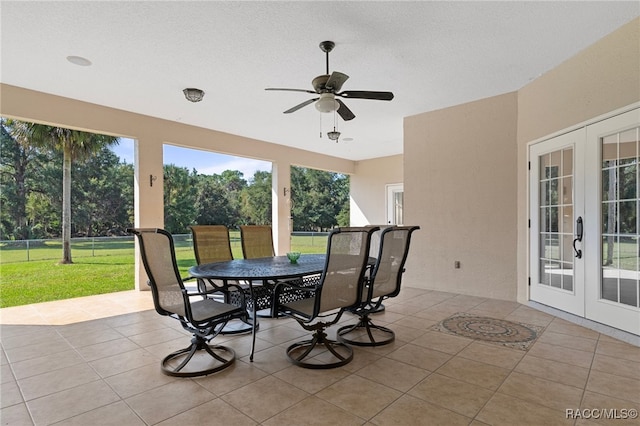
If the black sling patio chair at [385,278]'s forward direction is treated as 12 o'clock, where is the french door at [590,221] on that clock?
The french door is roughly at 4 o'clock from the black sling patio chair.

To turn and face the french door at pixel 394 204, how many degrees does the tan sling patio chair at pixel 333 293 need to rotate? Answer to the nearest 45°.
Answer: approximately 45° to its right

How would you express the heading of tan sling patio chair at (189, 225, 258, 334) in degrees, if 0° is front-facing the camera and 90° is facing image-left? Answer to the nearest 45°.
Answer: approximately 315°

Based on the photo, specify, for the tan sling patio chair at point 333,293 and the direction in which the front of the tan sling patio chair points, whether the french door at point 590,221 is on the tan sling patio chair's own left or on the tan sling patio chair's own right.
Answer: on the tan sling patio chair's own right

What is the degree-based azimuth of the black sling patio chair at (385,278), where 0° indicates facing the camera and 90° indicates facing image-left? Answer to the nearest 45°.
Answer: approximately 135°

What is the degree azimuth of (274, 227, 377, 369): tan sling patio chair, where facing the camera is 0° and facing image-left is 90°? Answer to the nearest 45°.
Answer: approximately 135°

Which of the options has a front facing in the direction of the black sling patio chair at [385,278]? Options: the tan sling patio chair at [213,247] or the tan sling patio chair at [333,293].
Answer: the tan sling patio chair at [213,247]

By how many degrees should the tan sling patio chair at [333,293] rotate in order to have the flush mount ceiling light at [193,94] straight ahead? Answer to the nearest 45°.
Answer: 0° — it already faces it
